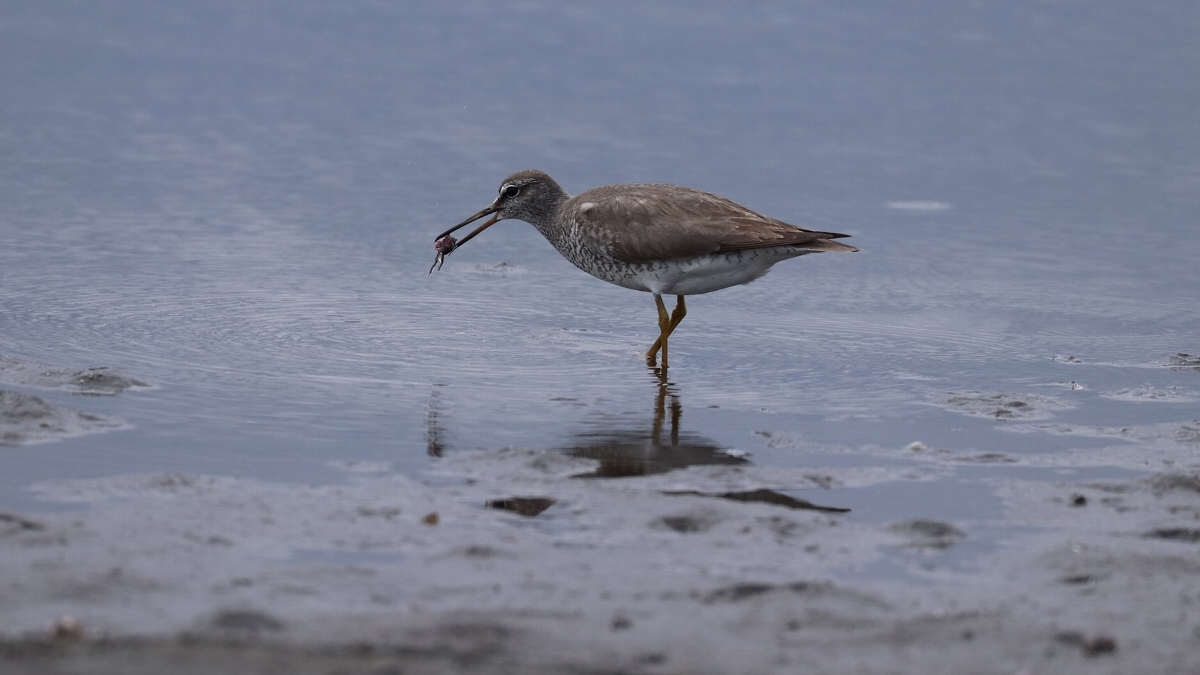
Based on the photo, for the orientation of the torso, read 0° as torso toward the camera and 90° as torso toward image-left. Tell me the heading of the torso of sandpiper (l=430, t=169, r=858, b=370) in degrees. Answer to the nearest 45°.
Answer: approximately 90°
